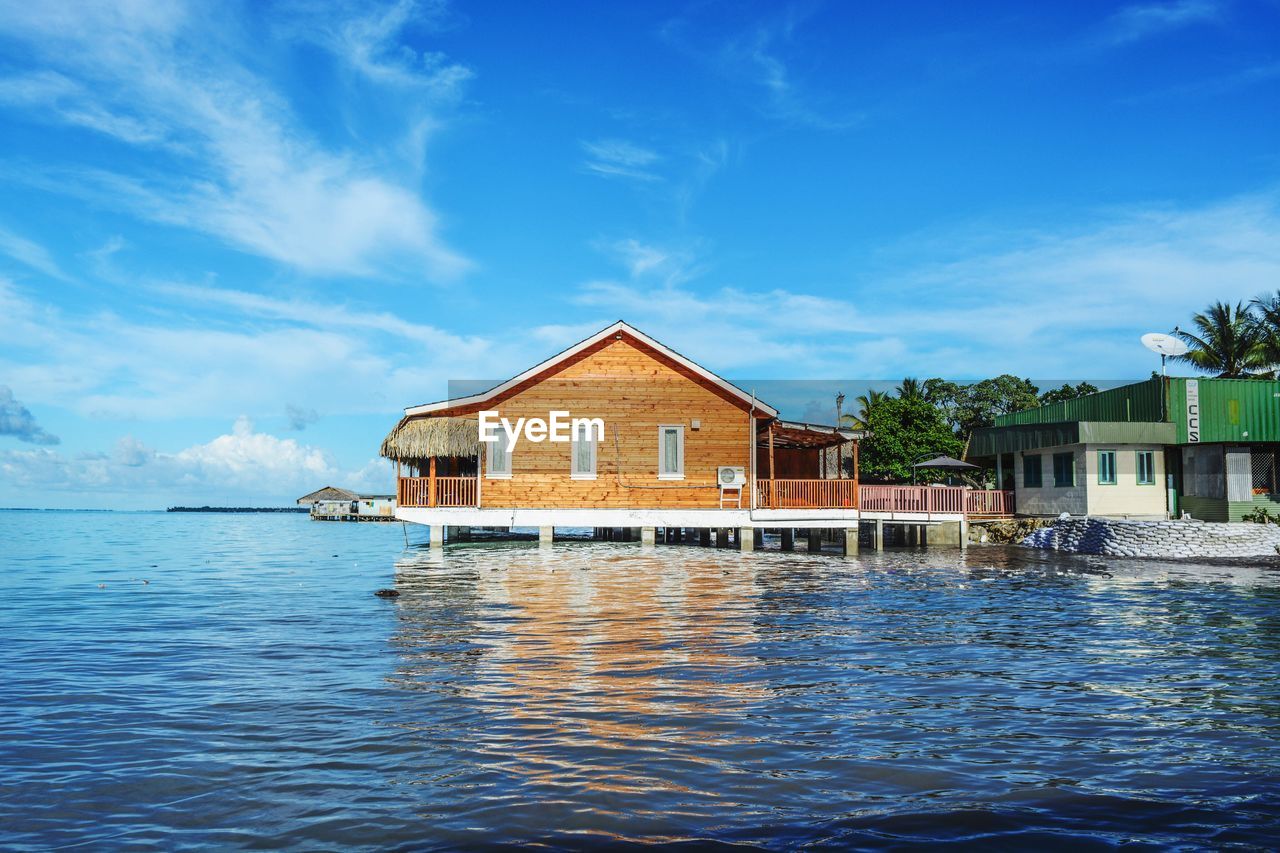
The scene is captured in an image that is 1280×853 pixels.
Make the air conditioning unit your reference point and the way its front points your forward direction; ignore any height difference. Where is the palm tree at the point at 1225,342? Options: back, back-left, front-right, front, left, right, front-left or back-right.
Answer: back-left

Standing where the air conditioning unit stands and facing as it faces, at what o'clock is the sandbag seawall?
The sandbag seawall is roughly at 9 o'clock from the air conditioning unit.

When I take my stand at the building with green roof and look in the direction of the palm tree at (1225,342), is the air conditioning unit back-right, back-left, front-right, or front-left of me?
back-left

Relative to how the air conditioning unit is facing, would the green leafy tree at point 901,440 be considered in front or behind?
behind

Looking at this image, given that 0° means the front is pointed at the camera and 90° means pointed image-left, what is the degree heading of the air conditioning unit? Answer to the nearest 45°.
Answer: approximately 0°
